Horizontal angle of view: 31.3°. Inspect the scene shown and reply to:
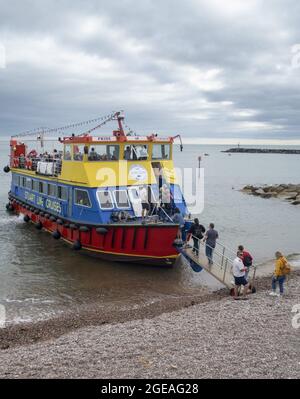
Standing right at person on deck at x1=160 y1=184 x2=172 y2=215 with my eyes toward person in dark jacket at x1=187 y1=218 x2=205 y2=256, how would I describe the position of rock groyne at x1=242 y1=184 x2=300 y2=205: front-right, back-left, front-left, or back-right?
back-left

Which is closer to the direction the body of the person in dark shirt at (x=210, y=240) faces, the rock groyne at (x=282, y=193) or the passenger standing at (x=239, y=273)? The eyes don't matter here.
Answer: the rock groyne

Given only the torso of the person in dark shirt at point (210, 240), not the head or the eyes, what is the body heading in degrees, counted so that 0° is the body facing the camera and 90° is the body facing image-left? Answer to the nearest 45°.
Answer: approximately 135°

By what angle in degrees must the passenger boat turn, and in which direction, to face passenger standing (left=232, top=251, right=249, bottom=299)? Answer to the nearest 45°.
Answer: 0° — it already faces them

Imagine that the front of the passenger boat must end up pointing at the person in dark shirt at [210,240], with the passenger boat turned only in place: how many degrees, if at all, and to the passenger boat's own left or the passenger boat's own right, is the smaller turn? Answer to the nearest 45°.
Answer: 0° — it already faces them

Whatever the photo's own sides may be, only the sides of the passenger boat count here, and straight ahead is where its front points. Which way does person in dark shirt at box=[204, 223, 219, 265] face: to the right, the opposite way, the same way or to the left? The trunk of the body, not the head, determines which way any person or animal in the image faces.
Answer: the opposite way

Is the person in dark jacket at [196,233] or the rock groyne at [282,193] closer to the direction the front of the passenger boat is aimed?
the person in dark jacket

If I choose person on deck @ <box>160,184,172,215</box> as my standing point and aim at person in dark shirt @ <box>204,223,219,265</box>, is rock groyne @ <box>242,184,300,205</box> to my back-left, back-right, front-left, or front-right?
back-left

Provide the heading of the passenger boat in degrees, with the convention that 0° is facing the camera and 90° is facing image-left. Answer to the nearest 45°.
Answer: approximately 315°
